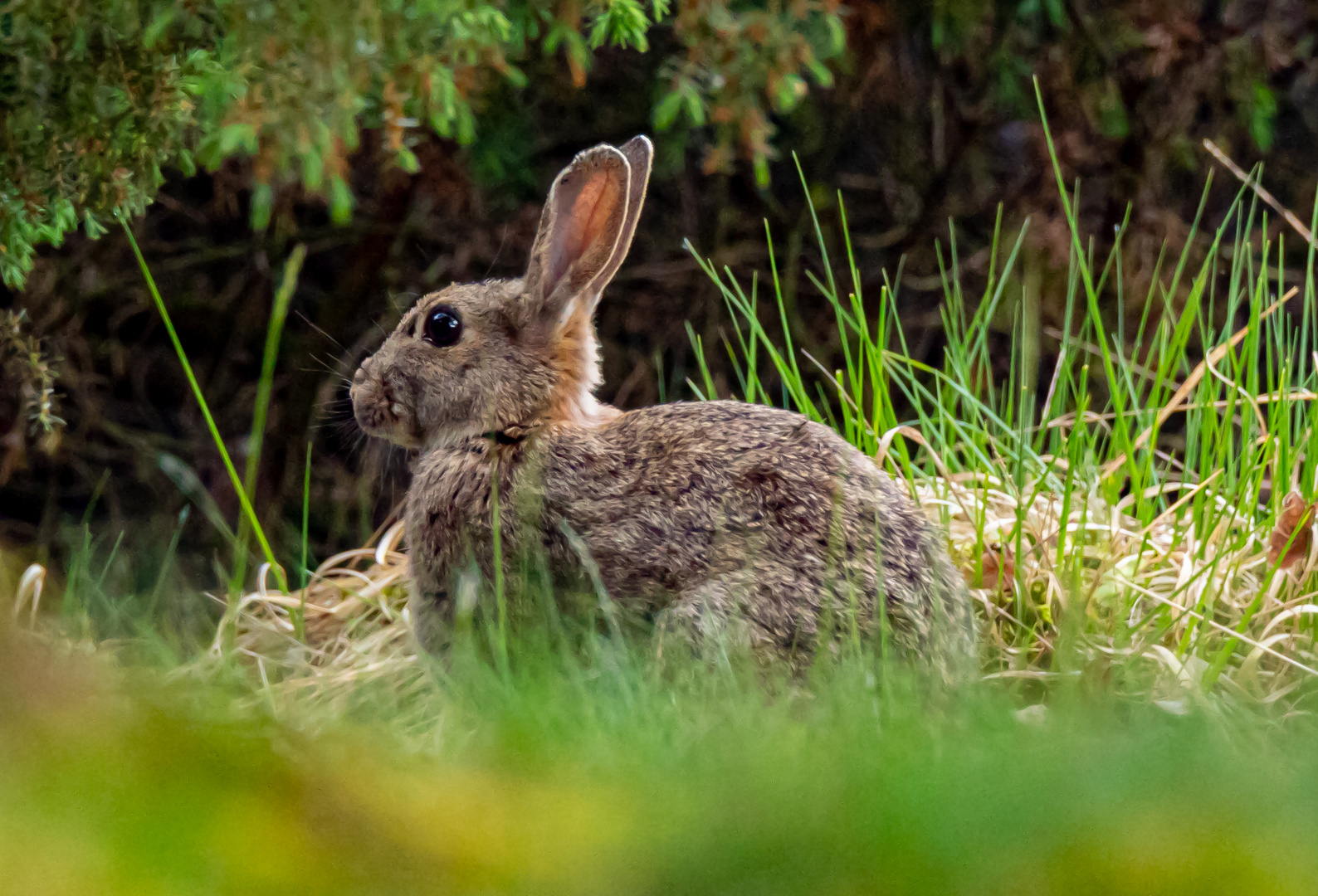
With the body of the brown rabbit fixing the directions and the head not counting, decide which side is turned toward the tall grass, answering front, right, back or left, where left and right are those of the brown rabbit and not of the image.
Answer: back

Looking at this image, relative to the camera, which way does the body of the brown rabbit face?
to the viewer's left

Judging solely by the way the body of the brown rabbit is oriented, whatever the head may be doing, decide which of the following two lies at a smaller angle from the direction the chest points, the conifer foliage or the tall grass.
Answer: the conifer foliage

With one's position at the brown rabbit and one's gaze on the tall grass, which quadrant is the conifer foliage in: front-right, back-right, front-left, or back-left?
back-left
